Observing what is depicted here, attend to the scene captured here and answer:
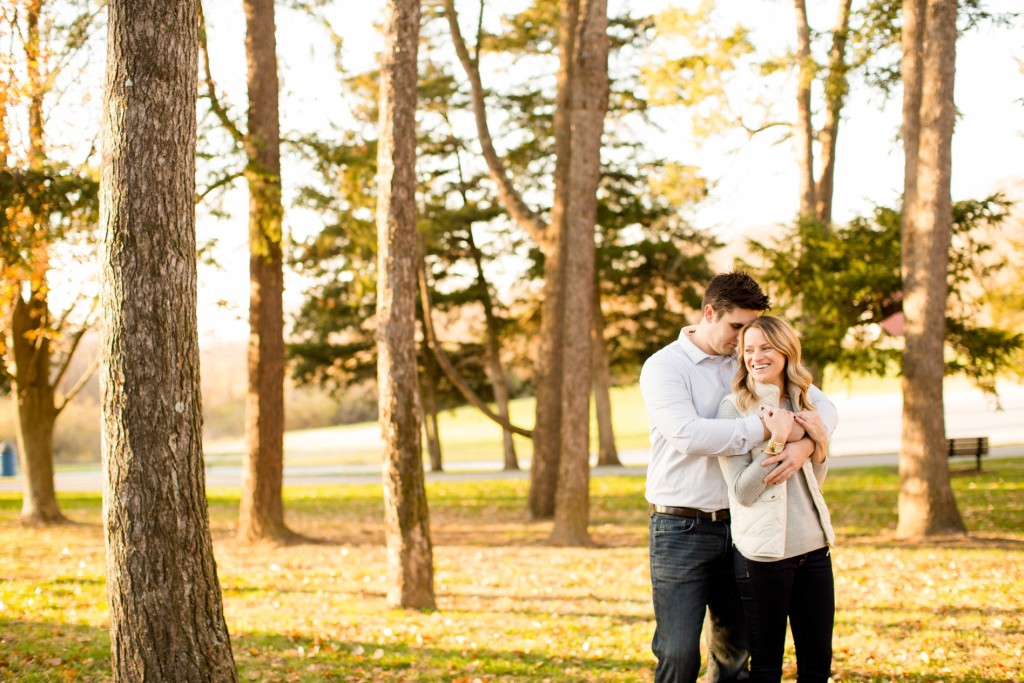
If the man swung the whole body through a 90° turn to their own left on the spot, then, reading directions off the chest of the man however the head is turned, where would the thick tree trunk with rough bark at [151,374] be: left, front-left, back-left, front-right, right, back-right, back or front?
back-left

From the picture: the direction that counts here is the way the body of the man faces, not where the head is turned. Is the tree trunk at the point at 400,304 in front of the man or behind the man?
behind

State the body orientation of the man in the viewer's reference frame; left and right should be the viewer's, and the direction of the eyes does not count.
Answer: facing the viewer and to the right of the viewer

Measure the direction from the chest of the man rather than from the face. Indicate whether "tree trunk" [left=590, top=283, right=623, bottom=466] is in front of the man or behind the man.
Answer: behind

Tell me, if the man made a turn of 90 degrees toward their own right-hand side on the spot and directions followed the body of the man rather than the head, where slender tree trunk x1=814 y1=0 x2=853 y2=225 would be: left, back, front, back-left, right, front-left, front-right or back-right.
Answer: back-right

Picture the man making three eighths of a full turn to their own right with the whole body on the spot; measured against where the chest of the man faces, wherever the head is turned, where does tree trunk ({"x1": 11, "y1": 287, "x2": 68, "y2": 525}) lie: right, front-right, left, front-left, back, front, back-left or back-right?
front-right
